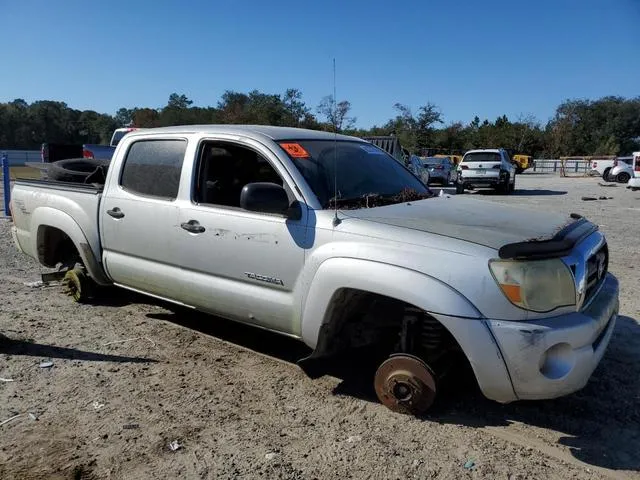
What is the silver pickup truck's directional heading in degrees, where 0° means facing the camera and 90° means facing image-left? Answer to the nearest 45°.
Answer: approximately 315°

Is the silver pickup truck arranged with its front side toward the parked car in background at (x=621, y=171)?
no

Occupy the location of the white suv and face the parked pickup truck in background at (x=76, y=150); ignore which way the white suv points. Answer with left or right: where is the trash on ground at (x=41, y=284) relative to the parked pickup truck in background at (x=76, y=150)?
left

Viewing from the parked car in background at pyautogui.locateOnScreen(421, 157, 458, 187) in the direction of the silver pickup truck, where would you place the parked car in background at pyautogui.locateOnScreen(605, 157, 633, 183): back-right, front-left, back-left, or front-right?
back-left

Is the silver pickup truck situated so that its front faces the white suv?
no

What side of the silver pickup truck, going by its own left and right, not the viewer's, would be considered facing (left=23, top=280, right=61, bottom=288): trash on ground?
back

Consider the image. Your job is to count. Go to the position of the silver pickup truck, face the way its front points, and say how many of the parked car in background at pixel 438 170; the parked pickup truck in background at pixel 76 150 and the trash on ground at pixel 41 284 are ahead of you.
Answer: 0

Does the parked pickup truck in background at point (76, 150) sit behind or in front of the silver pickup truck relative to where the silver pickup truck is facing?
behind

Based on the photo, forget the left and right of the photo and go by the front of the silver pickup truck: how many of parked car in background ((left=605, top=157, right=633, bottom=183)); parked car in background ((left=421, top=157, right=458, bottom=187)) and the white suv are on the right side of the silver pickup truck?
0

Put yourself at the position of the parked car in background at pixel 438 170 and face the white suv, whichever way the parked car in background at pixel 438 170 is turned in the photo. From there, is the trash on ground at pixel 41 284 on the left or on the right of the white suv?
right

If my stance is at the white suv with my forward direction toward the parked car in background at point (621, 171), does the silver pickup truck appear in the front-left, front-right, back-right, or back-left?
back-right

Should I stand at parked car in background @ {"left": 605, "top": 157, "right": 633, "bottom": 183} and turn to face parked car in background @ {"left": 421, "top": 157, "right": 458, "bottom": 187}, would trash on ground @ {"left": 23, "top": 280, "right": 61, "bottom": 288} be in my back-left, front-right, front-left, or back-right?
front-left

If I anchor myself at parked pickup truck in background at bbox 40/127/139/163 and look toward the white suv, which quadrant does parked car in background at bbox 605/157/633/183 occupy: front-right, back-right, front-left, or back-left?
front-left

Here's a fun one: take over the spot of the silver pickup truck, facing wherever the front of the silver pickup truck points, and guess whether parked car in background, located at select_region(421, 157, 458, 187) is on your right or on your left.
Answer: on your left
